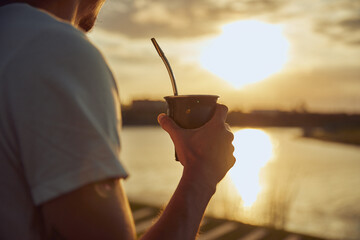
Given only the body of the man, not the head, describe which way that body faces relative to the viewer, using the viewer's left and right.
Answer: facing away from the viewer and to the right of the viewer

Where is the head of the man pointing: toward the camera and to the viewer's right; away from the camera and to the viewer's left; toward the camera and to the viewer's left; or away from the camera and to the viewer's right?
away from the camera and to the viewer's right
